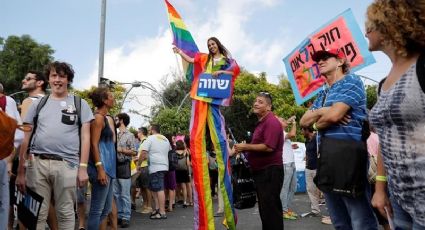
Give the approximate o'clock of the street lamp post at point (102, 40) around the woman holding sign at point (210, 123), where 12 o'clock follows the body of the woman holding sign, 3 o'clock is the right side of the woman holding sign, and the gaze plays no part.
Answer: The street lamp post is roughly at 5 o'clock from the woman holding sign.

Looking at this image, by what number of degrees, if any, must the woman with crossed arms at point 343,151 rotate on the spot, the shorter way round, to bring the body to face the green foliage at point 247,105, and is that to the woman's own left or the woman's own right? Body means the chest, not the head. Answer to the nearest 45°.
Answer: approximately 135° to the woman's own right

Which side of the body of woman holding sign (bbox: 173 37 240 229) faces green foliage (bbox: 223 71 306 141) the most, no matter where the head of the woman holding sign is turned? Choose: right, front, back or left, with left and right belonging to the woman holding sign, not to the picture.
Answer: back

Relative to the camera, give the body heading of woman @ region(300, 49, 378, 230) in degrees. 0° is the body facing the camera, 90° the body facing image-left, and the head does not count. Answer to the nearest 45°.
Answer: approximately 45°

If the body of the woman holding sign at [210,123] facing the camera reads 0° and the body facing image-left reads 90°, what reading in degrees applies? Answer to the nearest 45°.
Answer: approximately 0°

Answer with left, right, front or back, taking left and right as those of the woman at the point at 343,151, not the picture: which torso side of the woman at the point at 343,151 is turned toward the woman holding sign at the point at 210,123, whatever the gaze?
right
